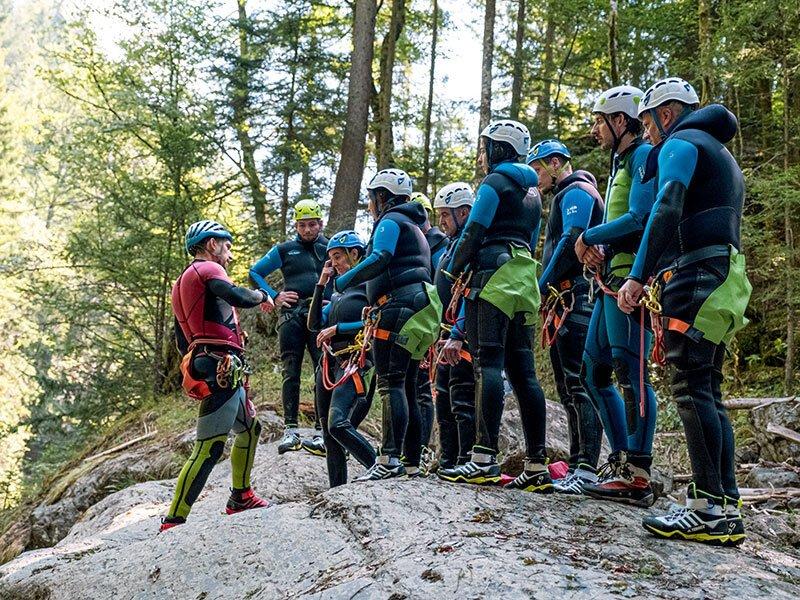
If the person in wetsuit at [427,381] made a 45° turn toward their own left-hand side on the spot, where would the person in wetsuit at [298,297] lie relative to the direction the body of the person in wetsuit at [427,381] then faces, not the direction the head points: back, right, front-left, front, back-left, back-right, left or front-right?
right

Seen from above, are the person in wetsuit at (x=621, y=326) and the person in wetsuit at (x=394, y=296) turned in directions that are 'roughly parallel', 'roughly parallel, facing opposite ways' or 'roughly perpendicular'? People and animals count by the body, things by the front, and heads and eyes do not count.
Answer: roughly parallel

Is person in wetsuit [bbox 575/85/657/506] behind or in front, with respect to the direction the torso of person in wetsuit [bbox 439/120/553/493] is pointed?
behind

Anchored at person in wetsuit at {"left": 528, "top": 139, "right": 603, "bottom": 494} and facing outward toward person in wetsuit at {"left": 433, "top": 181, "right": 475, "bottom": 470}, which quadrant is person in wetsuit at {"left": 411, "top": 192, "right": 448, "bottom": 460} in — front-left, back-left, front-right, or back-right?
front-right

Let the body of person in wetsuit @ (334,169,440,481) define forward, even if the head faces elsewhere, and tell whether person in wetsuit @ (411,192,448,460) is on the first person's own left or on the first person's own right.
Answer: on the first person's own right

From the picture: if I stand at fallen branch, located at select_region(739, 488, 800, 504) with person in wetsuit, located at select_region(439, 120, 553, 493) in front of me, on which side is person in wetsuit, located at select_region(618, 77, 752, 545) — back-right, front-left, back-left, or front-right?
front-left

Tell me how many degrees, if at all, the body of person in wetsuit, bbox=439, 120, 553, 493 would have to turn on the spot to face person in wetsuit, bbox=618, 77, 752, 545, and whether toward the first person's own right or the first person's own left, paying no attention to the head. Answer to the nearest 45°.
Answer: approximately 180°

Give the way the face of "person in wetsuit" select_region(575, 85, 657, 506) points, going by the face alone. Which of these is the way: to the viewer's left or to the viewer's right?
to the viewer's left

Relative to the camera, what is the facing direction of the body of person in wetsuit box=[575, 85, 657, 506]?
to the viewer's left

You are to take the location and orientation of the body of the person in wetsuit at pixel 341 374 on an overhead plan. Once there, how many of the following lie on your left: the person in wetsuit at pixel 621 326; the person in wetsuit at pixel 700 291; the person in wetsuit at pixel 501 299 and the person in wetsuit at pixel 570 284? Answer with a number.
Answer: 4

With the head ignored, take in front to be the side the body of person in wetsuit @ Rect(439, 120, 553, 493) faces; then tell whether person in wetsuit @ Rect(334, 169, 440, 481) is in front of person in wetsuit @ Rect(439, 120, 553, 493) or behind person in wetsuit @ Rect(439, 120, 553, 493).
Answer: in front

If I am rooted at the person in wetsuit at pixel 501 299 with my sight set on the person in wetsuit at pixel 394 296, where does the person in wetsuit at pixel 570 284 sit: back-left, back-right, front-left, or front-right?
back-right

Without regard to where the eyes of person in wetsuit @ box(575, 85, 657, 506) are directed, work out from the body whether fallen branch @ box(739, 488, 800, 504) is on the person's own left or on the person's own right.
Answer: on the person's own right

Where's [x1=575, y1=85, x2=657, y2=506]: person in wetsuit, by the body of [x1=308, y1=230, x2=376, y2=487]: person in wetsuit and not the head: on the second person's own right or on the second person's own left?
on the second person's own left

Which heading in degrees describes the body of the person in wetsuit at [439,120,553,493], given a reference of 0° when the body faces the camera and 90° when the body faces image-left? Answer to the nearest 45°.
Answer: approximately 135°

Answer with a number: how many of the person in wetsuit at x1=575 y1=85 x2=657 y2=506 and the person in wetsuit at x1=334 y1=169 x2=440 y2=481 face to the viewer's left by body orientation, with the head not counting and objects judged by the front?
2

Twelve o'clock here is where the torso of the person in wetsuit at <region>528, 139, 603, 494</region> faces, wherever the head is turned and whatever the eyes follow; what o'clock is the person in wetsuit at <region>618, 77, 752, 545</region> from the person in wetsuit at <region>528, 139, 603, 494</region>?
the person in wetsuit at <region>618, 77, 752, 545</region> is roughly at 8 o'clock from the person in wetsuit at <region>528, 139, 603, 494</region>.

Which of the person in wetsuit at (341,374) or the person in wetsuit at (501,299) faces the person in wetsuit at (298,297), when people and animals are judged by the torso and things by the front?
the person in wetsuit at (501,299)
